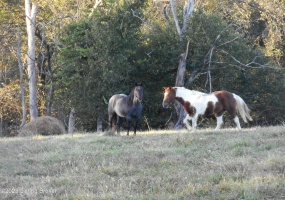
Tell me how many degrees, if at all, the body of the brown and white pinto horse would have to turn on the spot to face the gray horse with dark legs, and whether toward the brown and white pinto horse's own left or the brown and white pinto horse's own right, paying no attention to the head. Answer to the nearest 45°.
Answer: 0° — it already faces it

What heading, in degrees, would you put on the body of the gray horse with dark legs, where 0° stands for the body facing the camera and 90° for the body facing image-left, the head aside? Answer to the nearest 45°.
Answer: approximately 315°

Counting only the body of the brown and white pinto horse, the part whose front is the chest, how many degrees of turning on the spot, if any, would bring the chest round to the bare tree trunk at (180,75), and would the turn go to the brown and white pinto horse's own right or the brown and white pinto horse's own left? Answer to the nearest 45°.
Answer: approximately 90° to the brown and white pinto horse's own right

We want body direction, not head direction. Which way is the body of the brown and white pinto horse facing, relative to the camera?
to the viewer's left

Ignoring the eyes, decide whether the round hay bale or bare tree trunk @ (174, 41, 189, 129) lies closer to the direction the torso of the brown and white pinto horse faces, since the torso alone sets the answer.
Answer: the round hay bale

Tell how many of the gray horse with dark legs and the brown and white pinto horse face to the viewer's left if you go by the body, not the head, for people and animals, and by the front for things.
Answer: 1

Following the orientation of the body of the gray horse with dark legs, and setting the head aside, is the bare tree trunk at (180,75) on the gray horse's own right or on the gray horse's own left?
on the gray horse's own left

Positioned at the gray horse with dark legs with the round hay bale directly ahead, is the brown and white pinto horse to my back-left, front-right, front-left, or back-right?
back-right
